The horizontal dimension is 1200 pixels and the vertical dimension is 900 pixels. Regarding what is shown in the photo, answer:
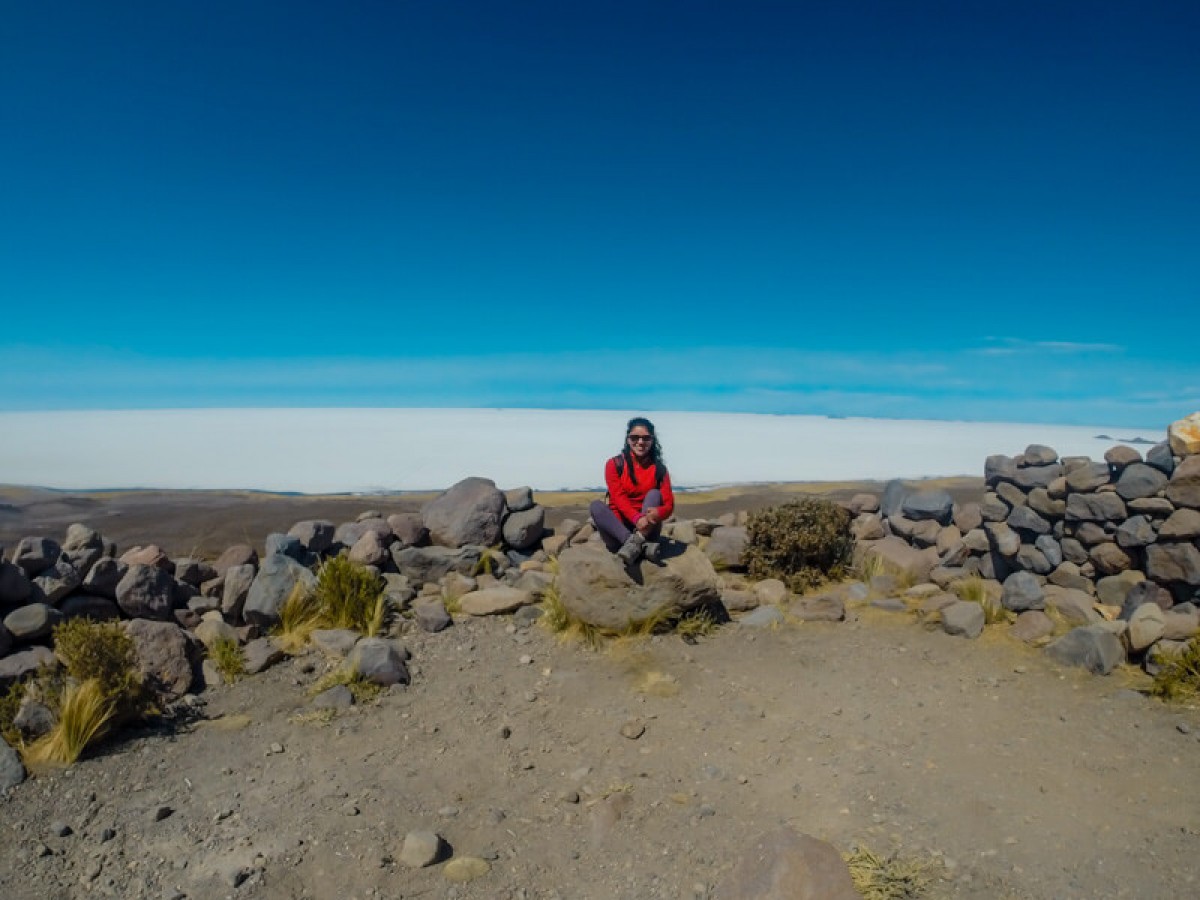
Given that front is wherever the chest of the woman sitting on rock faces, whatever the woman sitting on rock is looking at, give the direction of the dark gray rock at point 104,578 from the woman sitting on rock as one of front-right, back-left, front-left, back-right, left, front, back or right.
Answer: right

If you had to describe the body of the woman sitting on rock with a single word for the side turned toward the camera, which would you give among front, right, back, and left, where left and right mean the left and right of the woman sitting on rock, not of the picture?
front

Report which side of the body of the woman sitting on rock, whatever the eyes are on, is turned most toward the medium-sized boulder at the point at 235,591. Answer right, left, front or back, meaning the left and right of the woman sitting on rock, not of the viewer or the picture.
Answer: right

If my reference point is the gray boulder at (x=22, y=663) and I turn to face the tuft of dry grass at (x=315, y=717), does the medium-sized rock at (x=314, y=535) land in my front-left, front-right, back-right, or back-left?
front-left

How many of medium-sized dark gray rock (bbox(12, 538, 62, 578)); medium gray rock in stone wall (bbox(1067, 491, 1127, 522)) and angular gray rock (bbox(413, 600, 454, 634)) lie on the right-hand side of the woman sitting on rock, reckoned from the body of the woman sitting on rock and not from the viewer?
2

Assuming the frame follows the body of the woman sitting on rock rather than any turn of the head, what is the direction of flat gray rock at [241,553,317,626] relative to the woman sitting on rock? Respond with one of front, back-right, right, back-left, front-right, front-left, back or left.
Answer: right

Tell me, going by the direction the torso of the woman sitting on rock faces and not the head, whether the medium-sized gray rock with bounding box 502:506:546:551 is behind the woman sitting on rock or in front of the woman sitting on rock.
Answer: behind

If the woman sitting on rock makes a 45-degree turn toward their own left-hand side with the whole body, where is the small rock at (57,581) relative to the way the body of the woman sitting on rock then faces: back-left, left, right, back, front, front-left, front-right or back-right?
back-right

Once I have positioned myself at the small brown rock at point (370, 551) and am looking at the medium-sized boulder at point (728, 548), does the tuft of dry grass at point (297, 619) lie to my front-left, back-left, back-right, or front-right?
back-right

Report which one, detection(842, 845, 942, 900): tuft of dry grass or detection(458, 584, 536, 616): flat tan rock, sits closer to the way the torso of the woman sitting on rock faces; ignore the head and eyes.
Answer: the tuft of dry grass

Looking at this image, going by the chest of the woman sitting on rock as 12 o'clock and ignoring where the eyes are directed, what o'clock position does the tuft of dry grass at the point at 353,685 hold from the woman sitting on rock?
The tuft of dry grass is roughly at 2 o'clock from the woman sitting on rock.

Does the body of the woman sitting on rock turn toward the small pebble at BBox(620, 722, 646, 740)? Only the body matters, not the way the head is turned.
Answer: yes

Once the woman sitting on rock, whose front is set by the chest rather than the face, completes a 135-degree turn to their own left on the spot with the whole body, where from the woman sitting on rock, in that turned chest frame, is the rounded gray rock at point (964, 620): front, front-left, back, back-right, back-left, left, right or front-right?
front-right

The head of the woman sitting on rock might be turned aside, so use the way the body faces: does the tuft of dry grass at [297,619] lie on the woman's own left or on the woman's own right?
on the woman's own right

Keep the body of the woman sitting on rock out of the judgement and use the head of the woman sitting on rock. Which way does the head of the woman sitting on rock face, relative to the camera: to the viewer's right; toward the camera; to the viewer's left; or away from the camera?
toward the camera

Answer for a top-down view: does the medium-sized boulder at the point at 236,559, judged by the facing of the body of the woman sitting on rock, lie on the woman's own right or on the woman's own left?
on the woman's own right

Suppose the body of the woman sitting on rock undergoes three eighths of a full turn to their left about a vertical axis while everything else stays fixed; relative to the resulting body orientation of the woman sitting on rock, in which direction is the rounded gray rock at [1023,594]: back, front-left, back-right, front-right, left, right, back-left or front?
front-right

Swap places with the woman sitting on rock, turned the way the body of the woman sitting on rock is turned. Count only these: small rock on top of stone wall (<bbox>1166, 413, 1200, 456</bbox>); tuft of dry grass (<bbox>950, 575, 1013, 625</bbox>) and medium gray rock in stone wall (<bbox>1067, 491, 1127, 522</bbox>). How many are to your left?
3

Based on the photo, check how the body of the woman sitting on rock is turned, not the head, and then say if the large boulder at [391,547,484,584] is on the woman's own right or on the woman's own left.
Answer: on the woman's own right

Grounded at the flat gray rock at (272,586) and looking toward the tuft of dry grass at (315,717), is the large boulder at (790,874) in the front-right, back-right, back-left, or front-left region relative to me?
front-left
